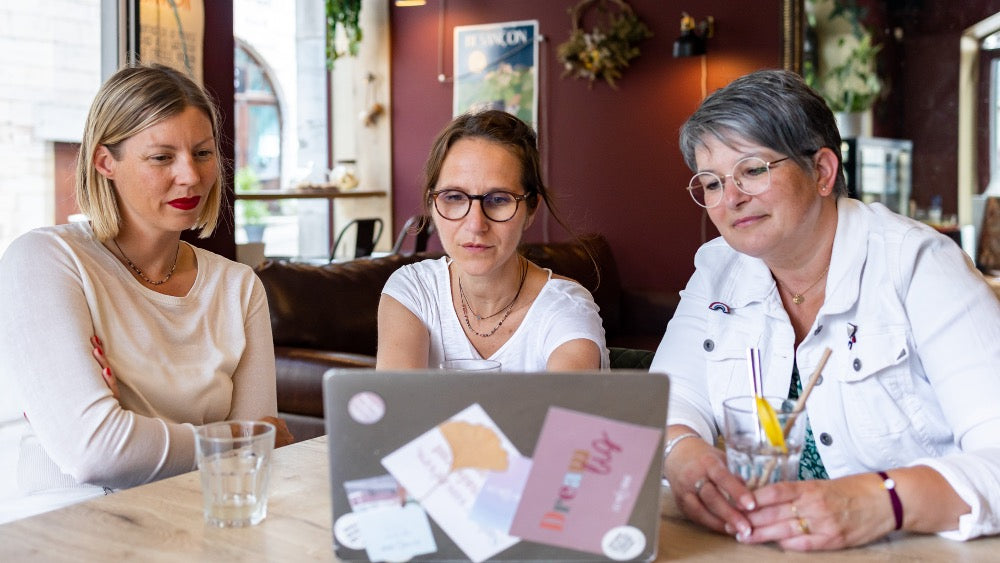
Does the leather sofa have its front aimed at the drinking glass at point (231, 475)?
yes

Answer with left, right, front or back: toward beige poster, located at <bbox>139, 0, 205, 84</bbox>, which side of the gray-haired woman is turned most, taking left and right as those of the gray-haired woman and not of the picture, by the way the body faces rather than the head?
right

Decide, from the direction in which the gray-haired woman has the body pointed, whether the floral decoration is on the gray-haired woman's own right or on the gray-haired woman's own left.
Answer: on the gray-haired woman's own right

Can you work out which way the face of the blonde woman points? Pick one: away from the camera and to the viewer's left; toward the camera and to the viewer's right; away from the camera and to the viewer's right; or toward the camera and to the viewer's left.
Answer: toward the camera and to the viewer's right

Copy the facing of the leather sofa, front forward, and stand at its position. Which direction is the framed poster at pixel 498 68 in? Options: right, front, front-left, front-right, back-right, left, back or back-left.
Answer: back

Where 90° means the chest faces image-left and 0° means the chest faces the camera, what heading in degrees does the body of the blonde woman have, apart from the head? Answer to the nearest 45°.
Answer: approximately 315°

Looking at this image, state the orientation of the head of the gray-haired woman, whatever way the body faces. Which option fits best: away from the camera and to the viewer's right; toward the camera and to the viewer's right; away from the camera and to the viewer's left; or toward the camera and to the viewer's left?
toward the camera and to the viewer's left

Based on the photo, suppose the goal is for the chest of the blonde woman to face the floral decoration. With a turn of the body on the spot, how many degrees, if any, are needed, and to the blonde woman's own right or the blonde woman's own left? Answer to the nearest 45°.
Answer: approximately 90° to the blonde woman's own left

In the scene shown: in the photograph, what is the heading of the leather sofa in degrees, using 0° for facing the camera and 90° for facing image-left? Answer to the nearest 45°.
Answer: approximately 0°
